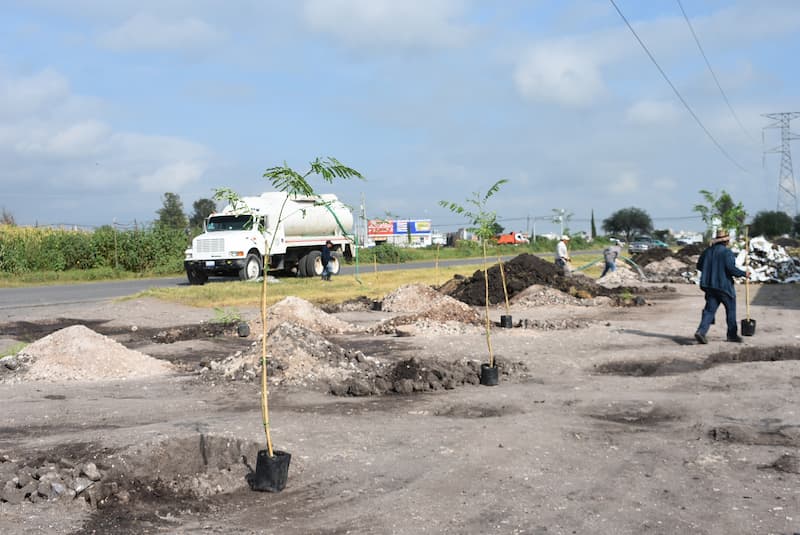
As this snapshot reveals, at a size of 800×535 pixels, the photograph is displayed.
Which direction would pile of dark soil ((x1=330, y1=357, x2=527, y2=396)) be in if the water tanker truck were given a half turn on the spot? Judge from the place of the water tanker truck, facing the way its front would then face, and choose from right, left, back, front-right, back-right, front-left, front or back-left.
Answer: back-right

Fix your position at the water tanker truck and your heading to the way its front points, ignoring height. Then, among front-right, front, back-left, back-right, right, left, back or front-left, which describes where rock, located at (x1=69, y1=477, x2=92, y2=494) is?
front-left

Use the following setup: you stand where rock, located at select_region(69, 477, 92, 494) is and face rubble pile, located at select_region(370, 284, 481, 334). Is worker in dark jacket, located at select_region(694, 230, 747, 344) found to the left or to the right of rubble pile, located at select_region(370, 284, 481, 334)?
right

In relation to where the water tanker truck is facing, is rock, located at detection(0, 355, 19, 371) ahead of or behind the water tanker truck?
ahead

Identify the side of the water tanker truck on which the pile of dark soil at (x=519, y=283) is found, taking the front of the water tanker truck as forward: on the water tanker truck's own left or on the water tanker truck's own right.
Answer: on the water tanker truck's own left

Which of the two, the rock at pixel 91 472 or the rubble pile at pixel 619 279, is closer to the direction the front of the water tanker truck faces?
the rock
